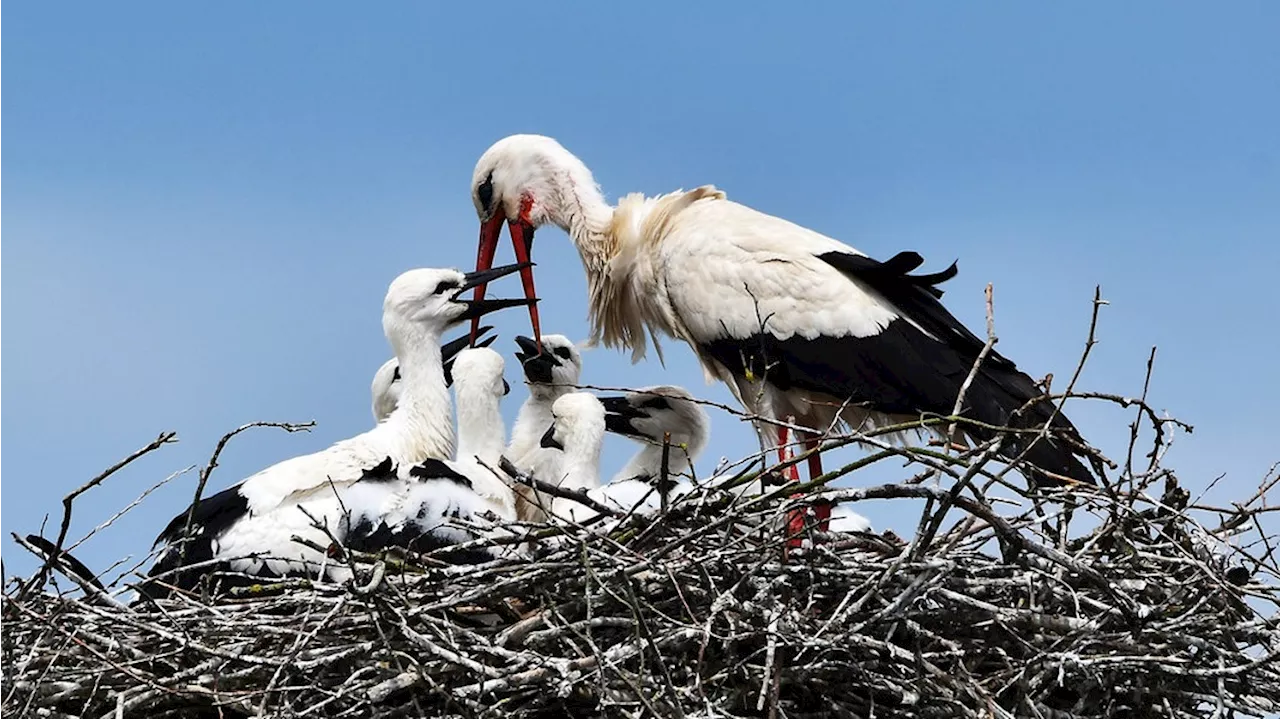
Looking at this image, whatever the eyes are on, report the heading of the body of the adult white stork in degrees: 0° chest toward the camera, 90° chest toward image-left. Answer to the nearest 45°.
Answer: approximately 90°

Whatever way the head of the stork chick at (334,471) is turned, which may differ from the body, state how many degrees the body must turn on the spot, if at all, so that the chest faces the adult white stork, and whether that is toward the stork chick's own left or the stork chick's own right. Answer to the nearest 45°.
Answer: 0° — it already faces it

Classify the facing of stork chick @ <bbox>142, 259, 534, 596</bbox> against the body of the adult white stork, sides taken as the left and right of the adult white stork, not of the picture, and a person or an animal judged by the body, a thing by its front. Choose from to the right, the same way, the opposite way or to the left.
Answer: the opposite way

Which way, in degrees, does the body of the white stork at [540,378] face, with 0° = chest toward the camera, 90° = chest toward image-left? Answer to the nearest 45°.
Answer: approximately 90°

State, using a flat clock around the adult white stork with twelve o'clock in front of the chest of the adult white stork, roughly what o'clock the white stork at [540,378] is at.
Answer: The white stork is roughly at 1 o'clock from the adult white stork.

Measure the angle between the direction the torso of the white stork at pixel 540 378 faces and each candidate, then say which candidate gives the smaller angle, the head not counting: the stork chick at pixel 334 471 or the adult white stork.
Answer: the stork chick

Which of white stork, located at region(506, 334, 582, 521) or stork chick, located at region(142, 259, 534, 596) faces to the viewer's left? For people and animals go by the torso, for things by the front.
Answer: the white stork

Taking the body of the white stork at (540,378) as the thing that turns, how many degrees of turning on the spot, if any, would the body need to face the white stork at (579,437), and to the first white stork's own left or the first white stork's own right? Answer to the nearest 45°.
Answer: approximately 90° to the first white stork's own left

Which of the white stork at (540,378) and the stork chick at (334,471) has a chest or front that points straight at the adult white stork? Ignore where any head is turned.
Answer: the stork chick

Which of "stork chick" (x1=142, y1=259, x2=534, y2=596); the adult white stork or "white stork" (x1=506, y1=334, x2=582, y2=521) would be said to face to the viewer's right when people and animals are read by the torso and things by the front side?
the stork chick

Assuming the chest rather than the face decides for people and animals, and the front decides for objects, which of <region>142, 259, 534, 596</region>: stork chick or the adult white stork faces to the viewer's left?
the adult white stork
